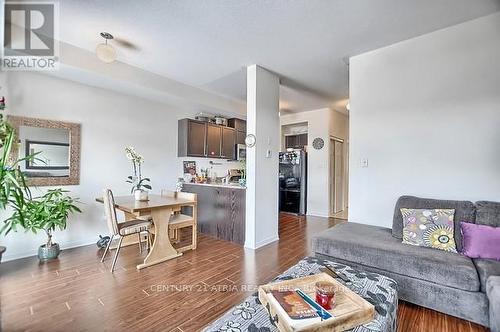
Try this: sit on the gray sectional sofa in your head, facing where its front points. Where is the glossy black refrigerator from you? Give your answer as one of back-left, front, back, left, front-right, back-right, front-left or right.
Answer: right

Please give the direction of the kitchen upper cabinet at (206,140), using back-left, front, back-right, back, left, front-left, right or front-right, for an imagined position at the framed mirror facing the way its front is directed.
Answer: left

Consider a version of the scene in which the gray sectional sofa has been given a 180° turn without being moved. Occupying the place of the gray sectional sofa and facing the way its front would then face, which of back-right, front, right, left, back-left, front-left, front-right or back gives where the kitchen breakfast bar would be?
back-left

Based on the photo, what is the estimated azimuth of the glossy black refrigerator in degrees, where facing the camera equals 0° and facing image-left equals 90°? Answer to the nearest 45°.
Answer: approximately 45°

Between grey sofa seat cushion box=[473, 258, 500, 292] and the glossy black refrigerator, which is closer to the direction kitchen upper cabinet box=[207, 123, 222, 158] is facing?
the grey sofa seat cushion

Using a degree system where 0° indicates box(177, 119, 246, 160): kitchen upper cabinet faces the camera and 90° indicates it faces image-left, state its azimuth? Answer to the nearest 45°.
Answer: approximately 315°

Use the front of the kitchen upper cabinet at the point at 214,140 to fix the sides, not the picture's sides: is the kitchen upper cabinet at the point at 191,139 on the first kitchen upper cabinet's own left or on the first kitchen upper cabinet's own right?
on the first kitchen upper cabinet's own right

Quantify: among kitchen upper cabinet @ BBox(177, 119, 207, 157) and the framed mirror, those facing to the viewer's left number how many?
0

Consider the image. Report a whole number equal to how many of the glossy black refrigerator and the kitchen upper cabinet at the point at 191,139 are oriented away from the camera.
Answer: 0

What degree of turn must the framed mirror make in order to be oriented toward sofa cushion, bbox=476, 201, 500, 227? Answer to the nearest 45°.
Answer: approximately 45° to its left
